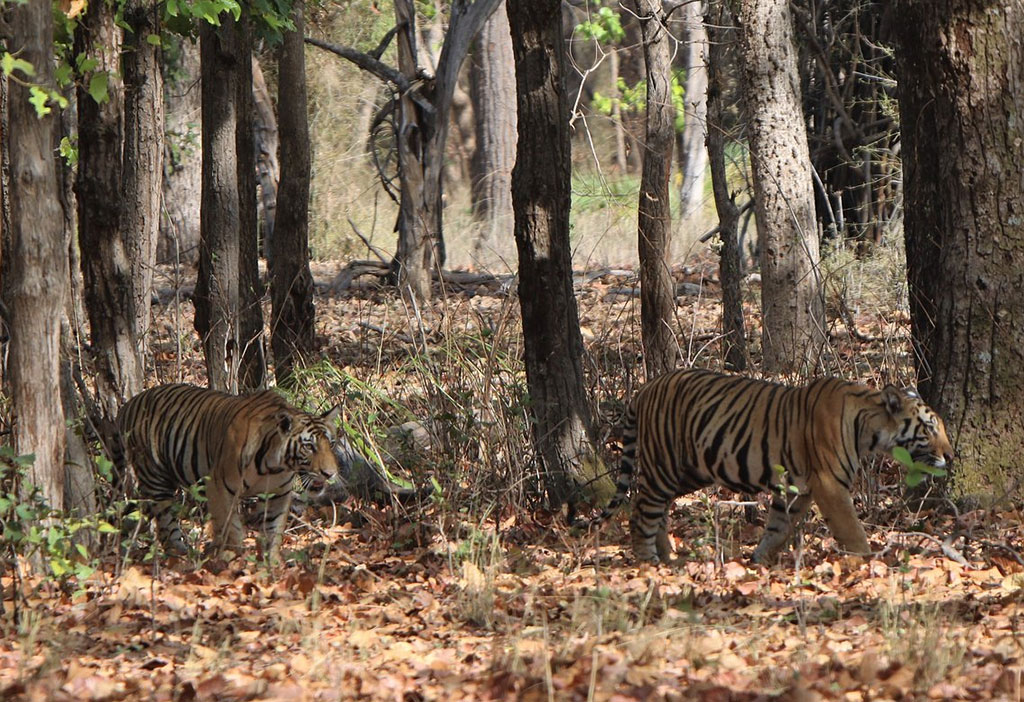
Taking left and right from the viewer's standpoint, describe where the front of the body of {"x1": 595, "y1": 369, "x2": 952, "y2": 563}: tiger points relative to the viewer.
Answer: facing to the right of the viewer

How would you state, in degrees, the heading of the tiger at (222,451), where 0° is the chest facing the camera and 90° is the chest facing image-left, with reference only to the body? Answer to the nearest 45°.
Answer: approximately 315°

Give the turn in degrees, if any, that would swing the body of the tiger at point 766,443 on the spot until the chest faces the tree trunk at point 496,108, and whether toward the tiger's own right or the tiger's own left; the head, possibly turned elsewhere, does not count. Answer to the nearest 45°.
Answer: approximately 90° to the tiger's own left

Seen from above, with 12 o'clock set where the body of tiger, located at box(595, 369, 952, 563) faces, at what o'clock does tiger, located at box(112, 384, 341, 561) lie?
tiger, located at box(112, 384, 341, 561) is roughly at 6 o'clock from tiger, located at box(595, 369, 952, 563).
